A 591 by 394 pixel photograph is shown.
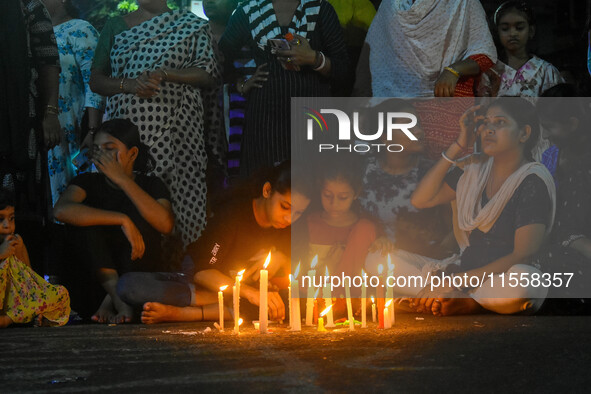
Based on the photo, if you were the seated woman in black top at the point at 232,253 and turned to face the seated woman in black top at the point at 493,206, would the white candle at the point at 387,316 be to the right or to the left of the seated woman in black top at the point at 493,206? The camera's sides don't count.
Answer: right

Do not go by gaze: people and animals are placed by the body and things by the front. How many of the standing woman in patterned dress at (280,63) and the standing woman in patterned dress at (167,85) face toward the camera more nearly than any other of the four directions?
2

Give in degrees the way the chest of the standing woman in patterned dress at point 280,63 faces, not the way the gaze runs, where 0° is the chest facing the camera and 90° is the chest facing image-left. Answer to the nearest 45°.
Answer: approximately 0°

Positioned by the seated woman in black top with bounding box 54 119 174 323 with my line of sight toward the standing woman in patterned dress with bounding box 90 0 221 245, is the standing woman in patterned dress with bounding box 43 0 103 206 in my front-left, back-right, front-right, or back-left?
front-left

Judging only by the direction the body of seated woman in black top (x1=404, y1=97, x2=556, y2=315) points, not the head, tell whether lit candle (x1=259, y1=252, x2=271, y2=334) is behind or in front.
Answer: in front

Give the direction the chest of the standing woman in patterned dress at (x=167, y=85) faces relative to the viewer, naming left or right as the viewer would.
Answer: facing the viewer

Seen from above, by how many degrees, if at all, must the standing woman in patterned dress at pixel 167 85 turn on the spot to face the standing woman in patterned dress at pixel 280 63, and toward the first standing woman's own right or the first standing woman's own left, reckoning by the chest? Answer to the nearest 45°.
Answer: approximately 90° to the first standing woman's own left

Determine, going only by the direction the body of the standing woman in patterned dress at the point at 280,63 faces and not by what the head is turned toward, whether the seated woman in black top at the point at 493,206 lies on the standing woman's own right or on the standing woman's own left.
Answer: on the standing woman's own left

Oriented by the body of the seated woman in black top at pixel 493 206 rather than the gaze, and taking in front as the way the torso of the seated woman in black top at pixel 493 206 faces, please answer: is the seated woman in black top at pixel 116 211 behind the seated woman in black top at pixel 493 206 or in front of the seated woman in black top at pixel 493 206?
in front

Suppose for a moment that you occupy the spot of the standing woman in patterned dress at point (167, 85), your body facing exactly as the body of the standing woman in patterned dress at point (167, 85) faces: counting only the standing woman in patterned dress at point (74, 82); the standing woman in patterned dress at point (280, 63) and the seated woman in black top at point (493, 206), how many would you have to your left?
2

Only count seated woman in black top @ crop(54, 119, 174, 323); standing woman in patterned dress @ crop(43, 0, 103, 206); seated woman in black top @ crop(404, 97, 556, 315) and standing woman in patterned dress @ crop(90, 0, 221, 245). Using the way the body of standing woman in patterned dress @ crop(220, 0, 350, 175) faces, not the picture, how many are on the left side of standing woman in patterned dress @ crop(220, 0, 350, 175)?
1

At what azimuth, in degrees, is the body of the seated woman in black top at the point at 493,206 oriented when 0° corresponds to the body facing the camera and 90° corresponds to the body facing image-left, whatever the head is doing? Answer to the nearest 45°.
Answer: approximately 45°
